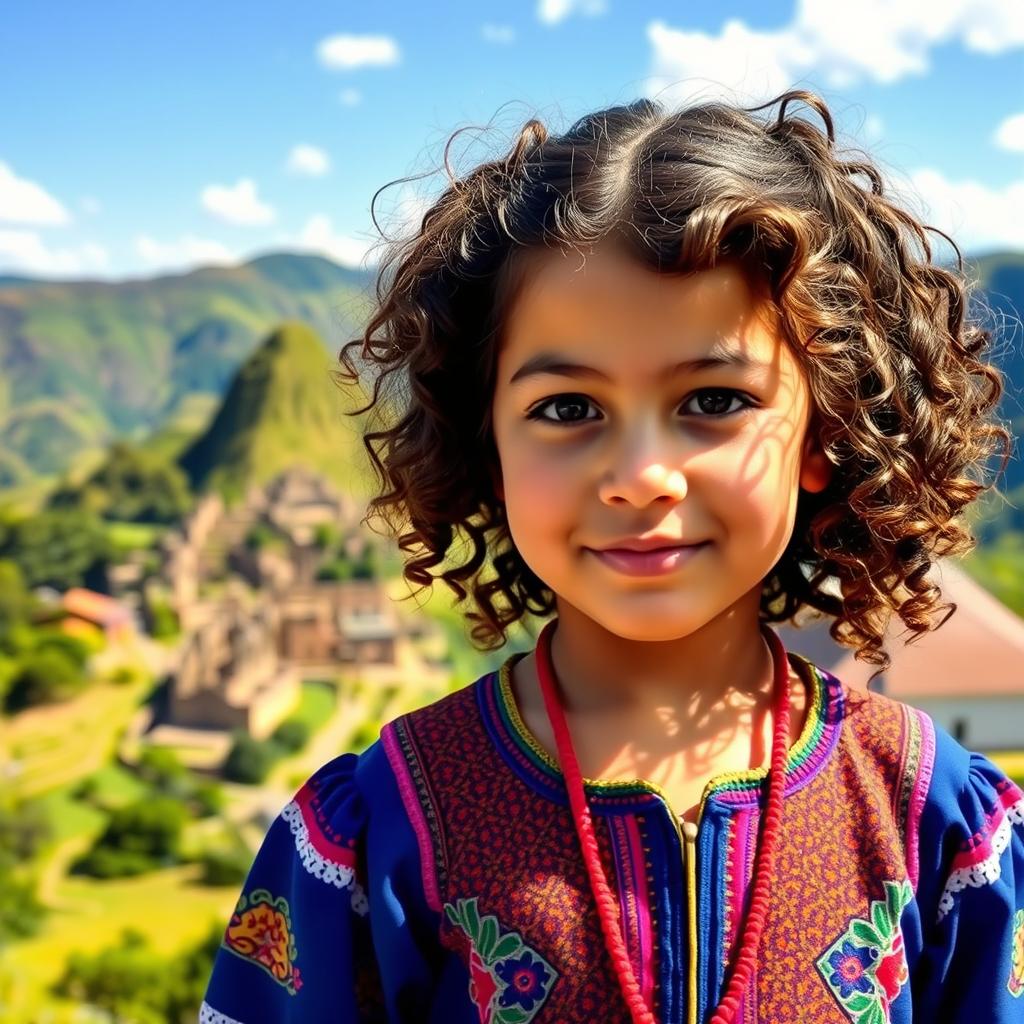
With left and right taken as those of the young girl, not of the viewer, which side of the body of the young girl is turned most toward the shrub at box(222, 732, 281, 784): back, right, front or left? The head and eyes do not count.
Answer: back

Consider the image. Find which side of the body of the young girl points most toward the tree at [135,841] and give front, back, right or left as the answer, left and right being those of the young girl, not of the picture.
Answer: back

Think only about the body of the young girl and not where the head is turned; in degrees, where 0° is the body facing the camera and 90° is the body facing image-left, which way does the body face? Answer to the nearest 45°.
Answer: approximately 0°

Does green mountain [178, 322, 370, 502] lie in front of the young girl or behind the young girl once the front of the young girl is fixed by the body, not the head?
behind

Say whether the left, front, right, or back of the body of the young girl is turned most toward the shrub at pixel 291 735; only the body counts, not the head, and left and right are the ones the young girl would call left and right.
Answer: back
